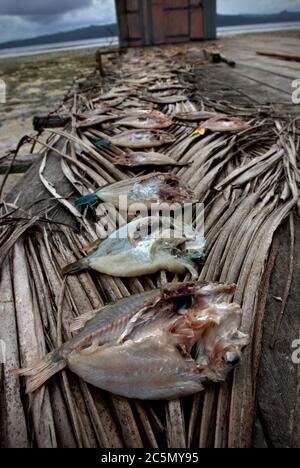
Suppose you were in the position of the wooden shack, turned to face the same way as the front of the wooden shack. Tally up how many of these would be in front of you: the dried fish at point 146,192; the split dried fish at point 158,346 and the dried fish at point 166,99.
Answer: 3

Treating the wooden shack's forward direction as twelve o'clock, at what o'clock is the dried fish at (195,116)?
The dried fish is roughly at 12 o'clock from the wooden shack.

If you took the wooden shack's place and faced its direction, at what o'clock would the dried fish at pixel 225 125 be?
The dried fish is roughly at 12 o'clock from the wooden shack.

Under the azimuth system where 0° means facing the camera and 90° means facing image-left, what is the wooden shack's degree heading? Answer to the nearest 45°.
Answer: approximately 0°

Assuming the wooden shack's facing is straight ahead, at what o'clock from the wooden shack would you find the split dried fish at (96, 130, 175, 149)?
The split dried fish is roughly at 12 o'clock from the wooden shack.

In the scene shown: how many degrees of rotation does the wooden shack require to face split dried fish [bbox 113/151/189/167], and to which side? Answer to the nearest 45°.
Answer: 0° — it already faces it

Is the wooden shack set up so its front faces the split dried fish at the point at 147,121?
yes
